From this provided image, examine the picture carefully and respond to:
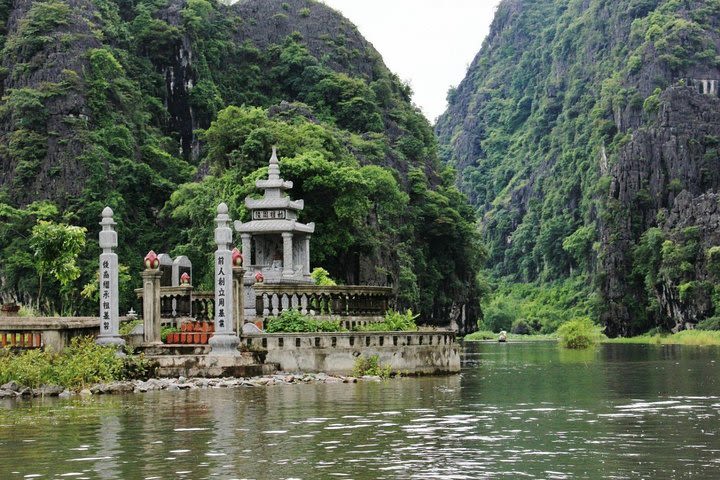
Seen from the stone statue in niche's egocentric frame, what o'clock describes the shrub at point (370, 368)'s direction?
The shrub is roughly at 10 o'clock from the stone statue in niche.

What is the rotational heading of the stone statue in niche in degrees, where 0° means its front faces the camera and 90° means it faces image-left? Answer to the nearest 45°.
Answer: approximately 45°

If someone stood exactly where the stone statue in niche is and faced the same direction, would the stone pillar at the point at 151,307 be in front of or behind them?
in front

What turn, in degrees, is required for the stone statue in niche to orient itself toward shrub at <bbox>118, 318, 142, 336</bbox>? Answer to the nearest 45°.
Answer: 0° — it already faces it

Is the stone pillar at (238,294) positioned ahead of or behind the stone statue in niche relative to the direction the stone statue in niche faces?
ahead

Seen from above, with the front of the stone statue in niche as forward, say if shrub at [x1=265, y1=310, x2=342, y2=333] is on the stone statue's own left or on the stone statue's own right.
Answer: on the stone statue's own left

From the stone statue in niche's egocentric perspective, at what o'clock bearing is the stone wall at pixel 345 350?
The stone wall is roughly at 10 o'clock from the stone statue in niche.
